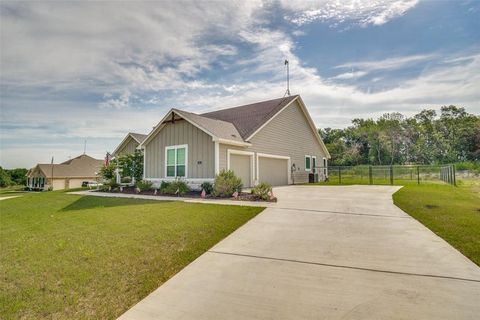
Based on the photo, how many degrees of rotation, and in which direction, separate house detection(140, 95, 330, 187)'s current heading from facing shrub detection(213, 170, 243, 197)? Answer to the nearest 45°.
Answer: approximately 45° to its left

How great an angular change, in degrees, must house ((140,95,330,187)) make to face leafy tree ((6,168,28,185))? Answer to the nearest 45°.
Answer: approximately 90° to its right

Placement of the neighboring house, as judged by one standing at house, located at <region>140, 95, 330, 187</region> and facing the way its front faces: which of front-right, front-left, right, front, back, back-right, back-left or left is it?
right

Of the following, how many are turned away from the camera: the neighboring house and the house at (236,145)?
0

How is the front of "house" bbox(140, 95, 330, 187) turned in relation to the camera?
facing the viewer and to the left of the viewer

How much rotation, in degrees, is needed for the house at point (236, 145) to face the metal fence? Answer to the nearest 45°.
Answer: approximately 135° to its left

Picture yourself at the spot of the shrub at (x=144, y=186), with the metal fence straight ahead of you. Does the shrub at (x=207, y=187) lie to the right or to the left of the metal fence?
right

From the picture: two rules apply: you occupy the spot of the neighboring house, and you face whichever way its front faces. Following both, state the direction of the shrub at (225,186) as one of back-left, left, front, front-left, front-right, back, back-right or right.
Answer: front-left

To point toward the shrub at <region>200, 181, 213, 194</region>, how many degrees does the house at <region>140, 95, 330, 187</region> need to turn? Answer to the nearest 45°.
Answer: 0° — it already faces it

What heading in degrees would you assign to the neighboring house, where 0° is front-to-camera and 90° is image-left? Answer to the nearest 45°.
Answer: approximately 45°
